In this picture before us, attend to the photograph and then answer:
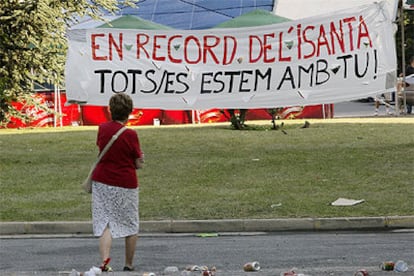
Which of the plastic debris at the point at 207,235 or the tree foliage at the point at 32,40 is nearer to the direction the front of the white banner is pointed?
the plastic debris

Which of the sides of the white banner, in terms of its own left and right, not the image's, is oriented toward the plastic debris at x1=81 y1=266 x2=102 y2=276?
front

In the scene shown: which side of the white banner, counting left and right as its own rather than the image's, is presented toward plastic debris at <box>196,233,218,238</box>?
front

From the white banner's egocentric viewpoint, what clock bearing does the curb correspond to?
The curb is roughly at 12 o'clock from the white banner.

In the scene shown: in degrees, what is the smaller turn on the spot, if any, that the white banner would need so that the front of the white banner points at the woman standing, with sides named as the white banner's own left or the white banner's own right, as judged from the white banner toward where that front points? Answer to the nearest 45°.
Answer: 0° — it already faces them

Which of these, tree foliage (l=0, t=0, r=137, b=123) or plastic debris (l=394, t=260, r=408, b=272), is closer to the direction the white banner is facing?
the plastic debris

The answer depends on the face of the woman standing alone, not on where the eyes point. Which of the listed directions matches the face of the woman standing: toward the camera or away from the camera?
away from the camera

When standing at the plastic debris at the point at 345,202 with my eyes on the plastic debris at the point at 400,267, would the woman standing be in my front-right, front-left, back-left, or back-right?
front-right

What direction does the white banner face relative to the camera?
toward the camera

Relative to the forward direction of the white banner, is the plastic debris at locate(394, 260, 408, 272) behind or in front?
in front
